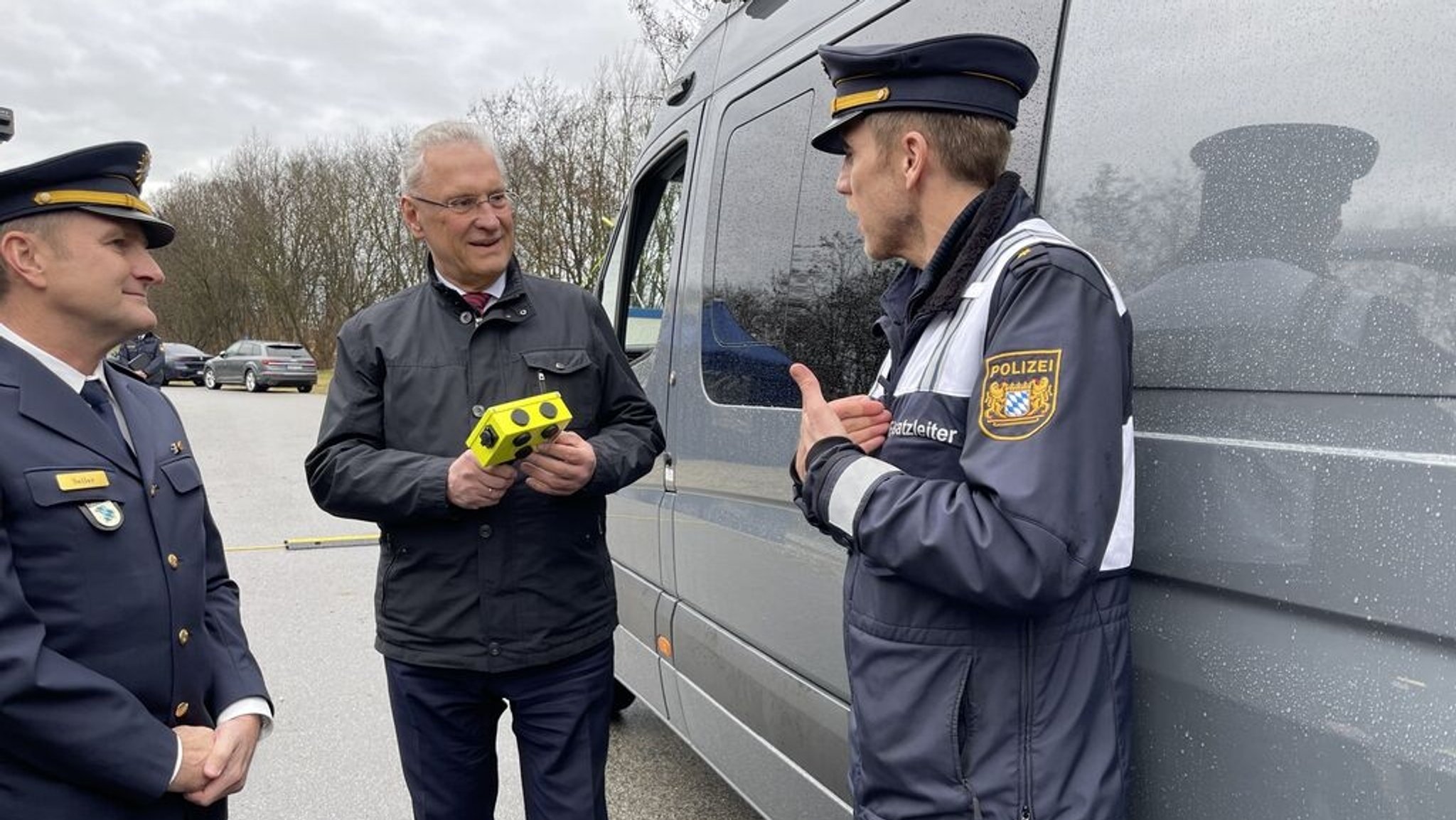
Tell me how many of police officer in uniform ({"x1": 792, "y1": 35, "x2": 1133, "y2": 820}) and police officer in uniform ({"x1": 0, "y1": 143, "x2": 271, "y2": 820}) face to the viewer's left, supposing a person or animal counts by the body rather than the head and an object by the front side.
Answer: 1

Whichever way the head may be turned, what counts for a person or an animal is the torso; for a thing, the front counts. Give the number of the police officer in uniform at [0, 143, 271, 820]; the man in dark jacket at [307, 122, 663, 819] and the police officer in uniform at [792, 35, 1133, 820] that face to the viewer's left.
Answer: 1

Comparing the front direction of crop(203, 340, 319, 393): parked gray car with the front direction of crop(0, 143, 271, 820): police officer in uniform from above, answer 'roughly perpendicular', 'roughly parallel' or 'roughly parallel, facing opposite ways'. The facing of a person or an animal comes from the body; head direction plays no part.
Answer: roughly parallel, facing opposite ways

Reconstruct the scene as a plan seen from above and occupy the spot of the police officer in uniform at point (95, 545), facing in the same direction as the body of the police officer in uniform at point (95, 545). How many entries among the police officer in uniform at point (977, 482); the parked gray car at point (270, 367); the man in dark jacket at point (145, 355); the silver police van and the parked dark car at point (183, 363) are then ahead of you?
2

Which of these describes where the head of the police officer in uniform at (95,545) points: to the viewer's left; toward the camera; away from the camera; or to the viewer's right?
to the viewer's right

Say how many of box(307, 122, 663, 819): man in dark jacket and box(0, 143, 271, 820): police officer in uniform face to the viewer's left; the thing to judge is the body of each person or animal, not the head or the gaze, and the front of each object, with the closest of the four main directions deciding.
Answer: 0

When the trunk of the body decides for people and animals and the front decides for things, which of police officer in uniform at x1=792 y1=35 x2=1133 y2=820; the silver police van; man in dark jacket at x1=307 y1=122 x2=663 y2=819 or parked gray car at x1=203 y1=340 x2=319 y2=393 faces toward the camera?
the man in dark jacket

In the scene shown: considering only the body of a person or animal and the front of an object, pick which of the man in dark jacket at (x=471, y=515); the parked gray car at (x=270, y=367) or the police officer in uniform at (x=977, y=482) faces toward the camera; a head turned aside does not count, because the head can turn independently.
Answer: the man in dark jacket

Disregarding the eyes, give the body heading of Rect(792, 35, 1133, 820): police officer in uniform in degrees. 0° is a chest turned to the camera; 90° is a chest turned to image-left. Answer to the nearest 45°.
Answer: approximately 90°

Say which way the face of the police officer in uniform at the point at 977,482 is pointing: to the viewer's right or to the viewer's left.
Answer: to the viewer's left

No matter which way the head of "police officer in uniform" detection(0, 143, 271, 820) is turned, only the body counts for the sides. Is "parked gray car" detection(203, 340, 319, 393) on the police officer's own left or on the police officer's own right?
on the police officer's own left

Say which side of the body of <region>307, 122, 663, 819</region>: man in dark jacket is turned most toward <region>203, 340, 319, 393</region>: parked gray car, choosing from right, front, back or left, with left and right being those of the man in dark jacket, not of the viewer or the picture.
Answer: back

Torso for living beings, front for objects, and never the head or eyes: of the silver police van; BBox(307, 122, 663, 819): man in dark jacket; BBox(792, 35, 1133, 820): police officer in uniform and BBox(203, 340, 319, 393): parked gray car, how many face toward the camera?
1

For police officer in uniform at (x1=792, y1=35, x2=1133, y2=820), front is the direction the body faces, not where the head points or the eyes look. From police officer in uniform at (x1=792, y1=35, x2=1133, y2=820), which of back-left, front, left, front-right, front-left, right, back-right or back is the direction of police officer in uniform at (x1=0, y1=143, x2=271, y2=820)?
front

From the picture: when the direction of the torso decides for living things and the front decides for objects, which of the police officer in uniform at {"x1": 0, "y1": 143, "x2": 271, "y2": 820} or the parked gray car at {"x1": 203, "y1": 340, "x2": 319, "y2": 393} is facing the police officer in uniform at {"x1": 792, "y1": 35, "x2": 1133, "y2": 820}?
the police officer in uniform at {"x1": 0, "y1": 143, "x2": 271, "y2": 820}

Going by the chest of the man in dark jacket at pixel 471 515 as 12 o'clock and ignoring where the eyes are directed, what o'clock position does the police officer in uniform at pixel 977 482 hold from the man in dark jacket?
The police officer in uniform is roughly at 11 o'clock from the man in dark jacket.

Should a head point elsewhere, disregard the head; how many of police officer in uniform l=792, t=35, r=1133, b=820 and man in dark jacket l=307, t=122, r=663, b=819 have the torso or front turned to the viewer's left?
1

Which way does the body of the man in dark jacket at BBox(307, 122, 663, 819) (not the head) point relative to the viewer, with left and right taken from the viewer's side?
facing the viewer
